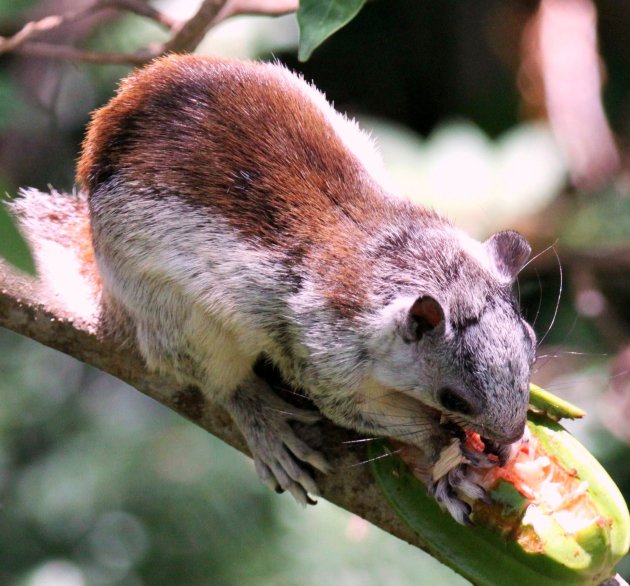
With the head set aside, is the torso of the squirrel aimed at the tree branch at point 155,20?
no

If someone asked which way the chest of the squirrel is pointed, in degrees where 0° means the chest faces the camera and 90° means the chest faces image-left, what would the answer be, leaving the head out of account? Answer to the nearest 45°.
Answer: approximately 315°

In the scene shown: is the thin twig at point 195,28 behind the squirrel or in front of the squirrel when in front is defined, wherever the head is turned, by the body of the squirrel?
behind

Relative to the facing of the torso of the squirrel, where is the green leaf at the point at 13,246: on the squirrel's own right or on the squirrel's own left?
on the squirrel's own right

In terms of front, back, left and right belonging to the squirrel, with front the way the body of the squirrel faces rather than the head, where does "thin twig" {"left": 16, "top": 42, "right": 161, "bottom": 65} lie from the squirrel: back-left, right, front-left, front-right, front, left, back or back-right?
back
